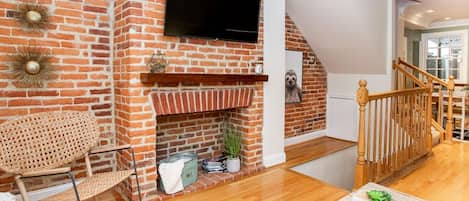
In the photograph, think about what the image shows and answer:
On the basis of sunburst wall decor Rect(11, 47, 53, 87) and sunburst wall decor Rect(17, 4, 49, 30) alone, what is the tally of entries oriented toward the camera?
2

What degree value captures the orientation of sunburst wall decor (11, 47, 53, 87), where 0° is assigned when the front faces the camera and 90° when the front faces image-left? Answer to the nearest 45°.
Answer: approximately 0°

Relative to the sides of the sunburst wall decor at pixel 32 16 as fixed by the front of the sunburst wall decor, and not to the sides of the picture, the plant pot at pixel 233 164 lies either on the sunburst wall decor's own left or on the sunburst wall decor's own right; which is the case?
on the sunburst wall decor's own left

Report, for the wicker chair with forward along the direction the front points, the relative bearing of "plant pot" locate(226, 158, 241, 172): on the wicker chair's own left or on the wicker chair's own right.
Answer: on the wicker chair's own left

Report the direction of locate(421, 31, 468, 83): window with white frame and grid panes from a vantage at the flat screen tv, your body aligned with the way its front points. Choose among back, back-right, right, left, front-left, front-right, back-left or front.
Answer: left

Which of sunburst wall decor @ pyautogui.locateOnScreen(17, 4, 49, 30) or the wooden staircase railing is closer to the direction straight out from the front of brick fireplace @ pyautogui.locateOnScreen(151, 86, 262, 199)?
the wooden staircase railing

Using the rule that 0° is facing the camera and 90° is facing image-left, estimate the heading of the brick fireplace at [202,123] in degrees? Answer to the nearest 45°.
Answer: approximately 315°

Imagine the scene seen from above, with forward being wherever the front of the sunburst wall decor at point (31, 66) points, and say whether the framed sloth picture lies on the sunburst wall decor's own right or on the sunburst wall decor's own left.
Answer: on the sunburst wall decor's own left
